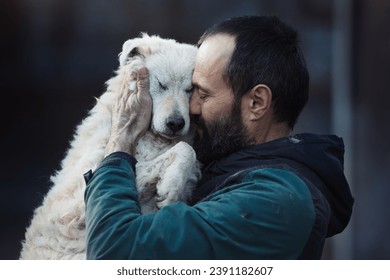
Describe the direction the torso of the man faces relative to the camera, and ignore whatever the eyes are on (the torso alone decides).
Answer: to the viewer's left
